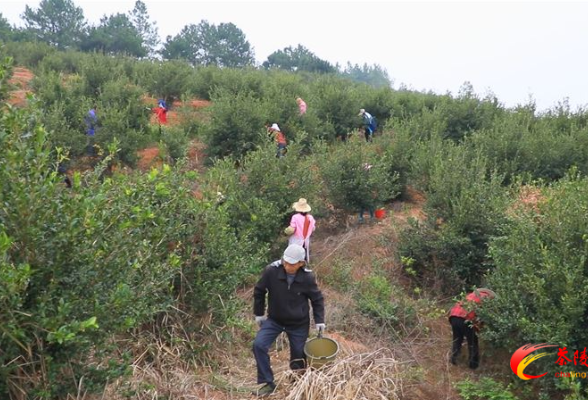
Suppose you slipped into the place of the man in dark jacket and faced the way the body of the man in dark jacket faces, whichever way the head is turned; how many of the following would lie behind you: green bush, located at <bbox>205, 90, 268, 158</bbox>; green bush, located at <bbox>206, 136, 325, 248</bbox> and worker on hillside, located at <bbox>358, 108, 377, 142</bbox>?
3

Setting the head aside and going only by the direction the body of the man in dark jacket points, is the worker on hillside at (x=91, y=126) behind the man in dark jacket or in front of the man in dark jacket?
behind

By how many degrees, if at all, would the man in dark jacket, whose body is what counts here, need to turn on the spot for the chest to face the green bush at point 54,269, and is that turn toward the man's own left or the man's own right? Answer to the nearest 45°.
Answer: approximately 45° to the man's own right

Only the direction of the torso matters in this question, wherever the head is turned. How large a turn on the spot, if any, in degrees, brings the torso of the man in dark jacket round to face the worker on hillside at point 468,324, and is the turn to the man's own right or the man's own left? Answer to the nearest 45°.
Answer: approximately 135° to the man's own left

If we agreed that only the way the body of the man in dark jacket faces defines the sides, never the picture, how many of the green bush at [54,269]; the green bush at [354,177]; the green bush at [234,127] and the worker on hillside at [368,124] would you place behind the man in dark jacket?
3
